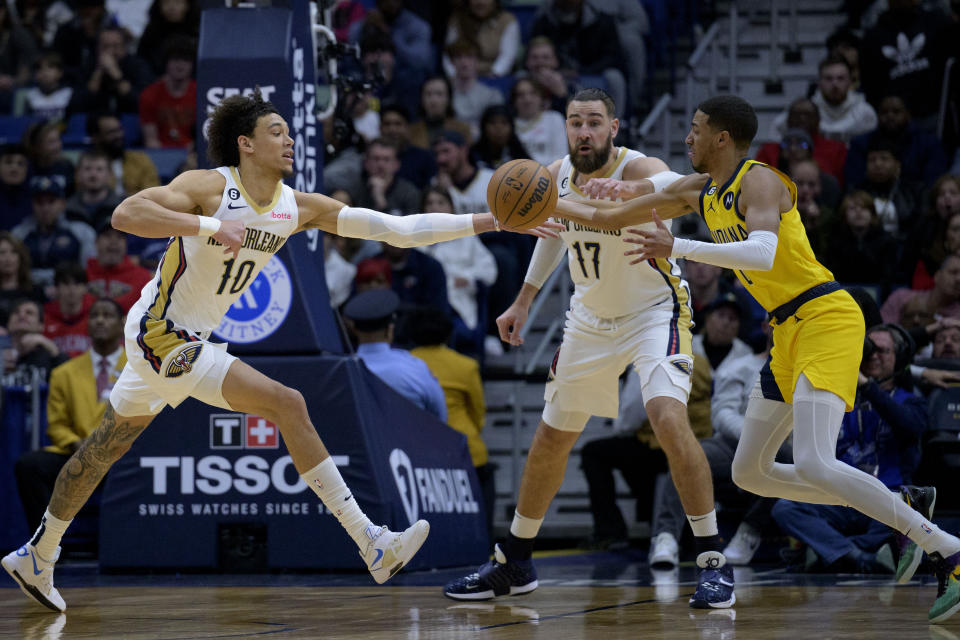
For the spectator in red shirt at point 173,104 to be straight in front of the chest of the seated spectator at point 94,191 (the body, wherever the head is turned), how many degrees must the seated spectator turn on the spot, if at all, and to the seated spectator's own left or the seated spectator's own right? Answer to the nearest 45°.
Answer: approximately 135° to the seated spectator's own left

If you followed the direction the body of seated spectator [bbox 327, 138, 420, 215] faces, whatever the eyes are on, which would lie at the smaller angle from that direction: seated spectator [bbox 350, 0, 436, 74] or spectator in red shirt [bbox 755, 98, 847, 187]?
the spectator in red shirt

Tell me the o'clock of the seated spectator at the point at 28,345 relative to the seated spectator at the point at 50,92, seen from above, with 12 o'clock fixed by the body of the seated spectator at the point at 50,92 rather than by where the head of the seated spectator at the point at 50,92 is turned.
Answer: the seated spectator at the point at 28,345 is roughly at 12 o'clock from the seated spectator at the point at 50,92.

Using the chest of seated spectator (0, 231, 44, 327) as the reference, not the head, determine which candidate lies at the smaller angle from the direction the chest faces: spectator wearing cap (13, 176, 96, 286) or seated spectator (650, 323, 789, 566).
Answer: the seated spectator

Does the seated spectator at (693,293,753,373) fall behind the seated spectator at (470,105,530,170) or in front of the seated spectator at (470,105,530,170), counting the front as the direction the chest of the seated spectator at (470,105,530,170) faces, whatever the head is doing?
in front

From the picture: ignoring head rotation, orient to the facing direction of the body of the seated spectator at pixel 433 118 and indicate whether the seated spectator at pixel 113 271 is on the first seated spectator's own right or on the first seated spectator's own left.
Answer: on the first seated spectator's own right

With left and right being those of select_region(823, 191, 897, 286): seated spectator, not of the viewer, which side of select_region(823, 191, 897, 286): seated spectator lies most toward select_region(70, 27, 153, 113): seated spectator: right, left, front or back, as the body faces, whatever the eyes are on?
right

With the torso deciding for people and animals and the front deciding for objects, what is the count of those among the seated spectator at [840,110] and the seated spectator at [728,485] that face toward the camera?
2

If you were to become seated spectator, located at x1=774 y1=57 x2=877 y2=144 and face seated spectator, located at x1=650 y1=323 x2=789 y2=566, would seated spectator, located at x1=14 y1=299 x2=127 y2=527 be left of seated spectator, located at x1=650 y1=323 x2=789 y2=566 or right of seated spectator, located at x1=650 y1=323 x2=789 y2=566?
right

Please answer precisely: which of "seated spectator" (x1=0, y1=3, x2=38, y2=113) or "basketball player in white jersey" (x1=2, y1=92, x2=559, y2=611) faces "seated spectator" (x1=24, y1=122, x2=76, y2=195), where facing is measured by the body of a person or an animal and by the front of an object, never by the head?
"seated spectator" (x1=0, y1=3, x2=38, y2=113)

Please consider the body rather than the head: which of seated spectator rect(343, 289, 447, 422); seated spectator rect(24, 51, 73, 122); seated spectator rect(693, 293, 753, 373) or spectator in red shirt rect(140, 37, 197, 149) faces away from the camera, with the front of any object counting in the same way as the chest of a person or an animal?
seated spectator rect(343, 289, 447, 422)

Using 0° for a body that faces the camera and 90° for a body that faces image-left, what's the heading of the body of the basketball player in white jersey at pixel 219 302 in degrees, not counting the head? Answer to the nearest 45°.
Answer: approximately 315°
